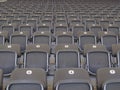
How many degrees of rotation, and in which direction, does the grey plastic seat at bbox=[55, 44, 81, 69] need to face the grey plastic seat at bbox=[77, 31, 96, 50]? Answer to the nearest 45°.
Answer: approximately 180°

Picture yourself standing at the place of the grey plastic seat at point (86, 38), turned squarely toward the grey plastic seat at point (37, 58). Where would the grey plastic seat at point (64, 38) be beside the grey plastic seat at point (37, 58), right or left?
right

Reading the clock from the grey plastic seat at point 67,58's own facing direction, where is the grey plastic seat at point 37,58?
the grey plastic seat at point 37,58 is roughly at 3 o'clock from the grey plastic seat at point 67,58.

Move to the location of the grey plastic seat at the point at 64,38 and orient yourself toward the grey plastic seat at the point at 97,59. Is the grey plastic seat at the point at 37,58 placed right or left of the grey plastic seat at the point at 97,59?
right

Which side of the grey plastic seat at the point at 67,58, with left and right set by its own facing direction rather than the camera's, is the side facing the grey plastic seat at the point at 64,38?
back

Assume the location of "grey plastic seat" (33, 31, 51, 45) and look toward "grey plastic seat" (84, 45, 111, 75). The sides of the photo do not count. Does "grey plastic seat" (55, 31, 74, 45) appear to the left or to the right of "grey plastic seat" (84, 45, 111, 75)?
left

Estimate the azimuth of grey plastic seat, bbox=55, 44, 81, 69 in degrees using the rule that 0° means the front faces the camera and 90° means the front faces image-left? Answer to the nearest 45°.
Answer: approximately 0°
